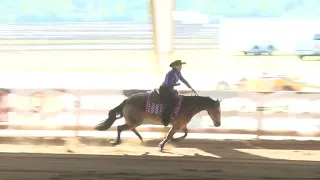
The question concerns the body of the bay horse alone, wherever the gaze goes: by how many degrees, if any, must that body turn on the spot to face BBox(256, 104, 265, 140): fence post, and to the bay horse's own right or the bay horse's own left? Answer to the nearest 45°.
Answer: approximately 45° to the bay horse's own left

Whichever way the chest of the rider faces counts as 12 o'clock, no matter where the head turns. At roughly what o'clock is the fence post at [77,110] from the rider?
The fence post is roughly at 7 o'clock from the rider.

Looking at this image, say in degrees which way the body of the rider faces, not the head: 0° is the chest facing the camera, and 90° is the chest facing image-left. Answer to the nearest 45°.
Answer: approximately 270°

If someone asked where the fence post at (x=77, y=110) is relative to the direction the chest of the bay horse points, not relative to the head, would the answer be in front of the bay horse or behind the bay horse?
behind

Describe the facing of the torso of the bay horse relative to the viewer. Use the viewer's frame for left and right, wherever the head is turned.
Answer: facing to the right of the viewer

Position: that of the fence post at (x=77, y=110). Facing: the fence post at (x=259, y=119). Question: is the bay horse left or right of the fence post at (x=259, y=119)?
right
